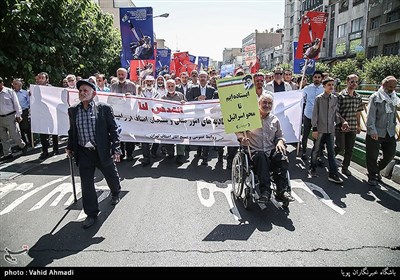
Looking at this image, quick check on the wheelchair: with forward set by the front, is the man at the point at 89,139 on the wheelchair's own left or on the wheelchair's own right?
on the wheelchair's own right

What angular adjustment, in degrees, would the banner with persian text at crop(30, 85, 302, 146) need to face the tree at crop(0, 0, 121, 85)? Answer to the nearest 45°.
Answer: approximately 135° to its right

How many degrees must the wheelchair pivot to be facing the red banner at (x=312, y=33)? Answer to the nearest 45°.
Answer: approximately 135° to its left

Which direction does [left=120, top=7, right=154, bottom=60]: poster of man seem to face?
toward the camera

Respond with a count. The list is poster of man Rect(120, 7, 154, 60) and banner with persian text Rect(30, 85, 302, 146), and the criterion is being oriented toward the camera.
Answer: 2

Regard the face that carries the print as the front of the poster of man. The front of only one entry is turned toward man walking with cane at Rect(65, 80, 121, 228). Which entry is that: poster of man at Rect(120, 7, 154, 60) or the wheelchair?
the poster of man

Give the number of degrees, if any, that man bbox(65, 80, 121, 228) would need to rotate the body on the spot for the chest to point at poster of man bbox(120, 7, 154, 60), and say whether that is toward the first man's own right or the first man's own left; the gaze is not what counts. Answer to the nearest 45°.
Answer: approximately 135° to the first man's own right

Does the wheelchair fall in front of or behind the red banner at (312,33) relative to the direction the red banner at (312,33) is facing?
in front

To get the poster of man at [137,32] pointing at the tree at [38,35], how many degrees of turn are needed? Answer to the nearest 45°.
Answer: approximately 90° to its right

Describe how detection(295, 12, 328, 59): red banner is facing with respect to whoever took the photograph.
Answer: facing the viewer

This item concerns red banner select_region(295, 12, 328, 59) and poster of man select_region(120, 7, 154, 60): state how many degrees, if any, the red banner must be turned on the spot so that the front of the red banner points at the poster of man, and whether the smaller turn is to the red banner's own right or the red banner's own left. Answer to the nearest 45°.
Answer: approximately 90° to the red banner's own right

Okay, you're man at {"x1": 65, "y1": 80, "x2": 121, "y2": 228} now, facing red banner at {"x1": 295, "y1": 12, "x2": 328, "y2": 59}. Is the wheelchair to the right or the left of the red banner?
right

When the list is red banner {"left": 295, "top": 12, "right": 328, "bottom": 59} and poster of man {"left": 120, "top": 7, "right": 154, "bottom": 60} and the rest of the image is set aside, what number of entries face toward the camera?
2

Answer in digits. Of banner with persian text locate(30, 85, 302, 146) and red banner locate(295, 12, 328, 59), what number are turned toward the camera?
2

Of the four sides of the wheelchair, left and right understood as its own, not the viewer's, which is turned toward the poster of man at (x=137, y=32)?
back

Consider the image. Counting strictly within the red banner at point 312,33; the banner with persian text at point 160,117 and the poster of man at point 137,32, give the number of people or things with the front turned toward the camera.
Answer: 3

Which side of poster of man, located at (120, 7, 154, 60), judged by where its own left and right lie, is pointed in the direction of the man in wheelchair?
front

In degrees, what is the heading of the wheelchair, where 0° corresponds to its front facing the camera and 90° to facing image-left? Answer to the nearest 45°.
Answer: approximately 315°

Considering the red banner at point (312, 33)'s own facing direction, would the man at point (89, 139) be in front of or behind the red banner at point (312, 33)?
in front

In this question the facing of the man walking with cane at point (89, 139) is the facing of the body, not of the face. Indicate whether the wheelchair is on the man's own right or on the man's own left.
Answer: on the man's own left
